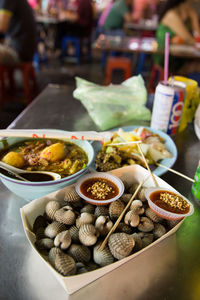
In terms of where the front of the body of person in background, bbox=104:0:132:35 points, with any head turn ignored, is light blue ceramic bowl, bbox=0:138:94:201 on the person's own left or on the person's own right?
on the person's own right

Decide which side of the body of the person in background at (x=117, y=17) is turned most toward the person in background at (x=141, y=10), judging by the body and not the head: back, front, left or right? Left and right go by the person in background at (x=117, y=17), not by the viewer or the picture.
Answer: left
